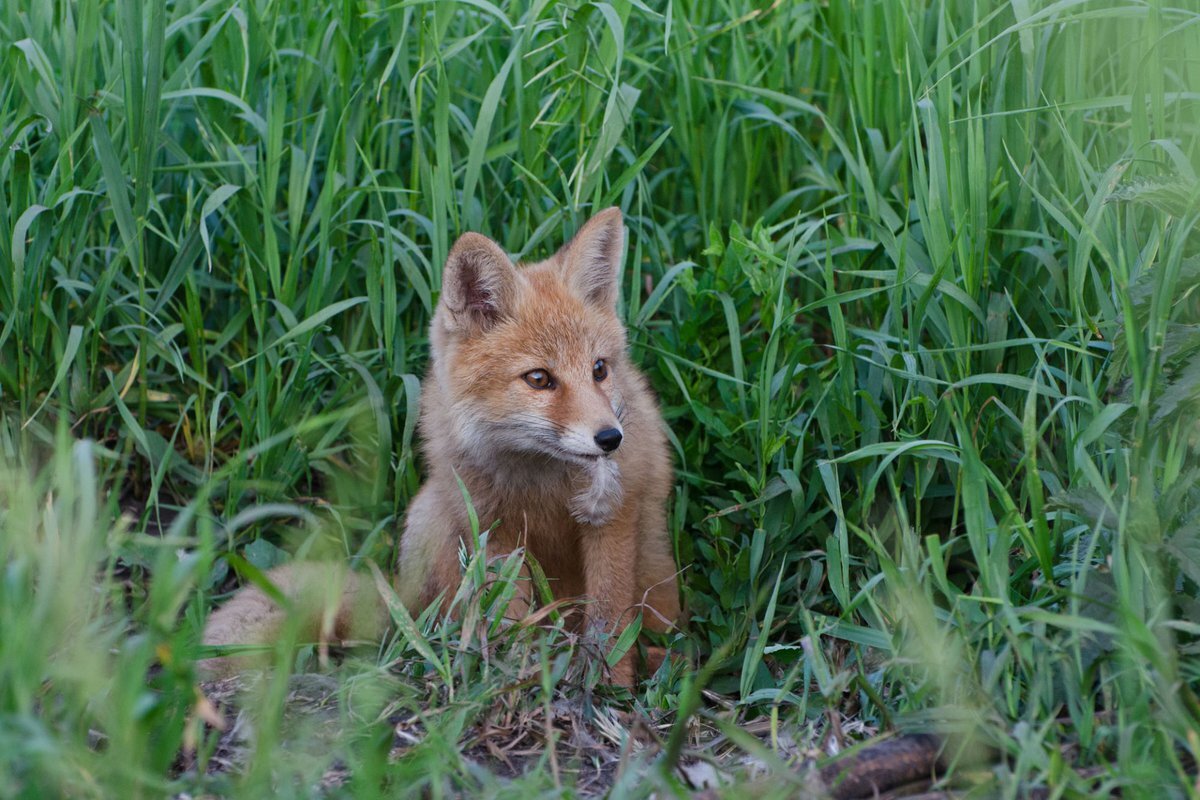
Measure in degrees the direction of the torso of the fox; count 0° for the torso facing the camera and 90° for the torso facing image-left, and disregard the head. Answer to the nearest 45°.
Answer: approximately 0°
